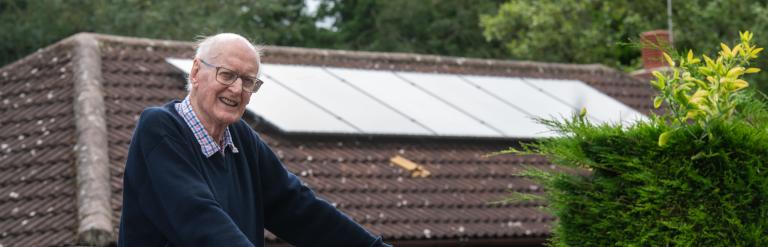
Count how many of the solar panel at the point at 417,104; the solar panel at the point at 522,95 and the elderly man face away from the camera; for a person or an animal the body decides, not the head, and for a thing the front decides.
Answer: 0

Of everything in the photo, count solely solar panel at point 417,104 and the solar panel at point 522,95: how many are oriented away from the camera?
0

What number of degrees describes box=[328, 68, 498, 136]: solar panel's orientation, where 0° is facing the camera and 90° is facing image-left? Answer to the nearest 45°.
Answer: approximately 315°

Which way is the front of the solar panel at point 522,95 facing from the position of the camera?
facing the viewer and to the right of the viewer

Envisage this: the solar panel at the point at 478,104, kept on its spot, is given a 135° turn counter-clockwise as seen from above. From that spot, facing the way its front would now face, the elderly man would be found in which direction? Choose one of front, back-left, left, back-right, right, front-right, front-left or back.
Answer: back

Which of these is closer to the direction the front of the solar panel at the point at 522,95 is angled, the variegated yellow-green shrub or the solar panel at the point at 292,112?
the variegated yellow-green shrub

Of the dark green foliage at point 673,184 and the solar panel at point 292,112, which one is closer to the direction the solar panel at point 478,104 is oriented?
the dark green foliage

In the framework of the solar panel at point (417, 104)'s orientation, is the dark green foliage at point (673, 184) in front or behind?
in front

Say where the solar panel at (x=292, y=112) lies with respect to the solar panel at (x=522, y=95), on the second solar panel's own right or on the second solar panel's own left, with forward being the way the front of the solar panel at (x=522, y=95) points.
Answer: on the second solar panel's own right

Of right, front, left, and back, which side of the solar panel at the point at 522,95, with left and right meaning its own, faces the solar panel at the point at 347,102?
right
